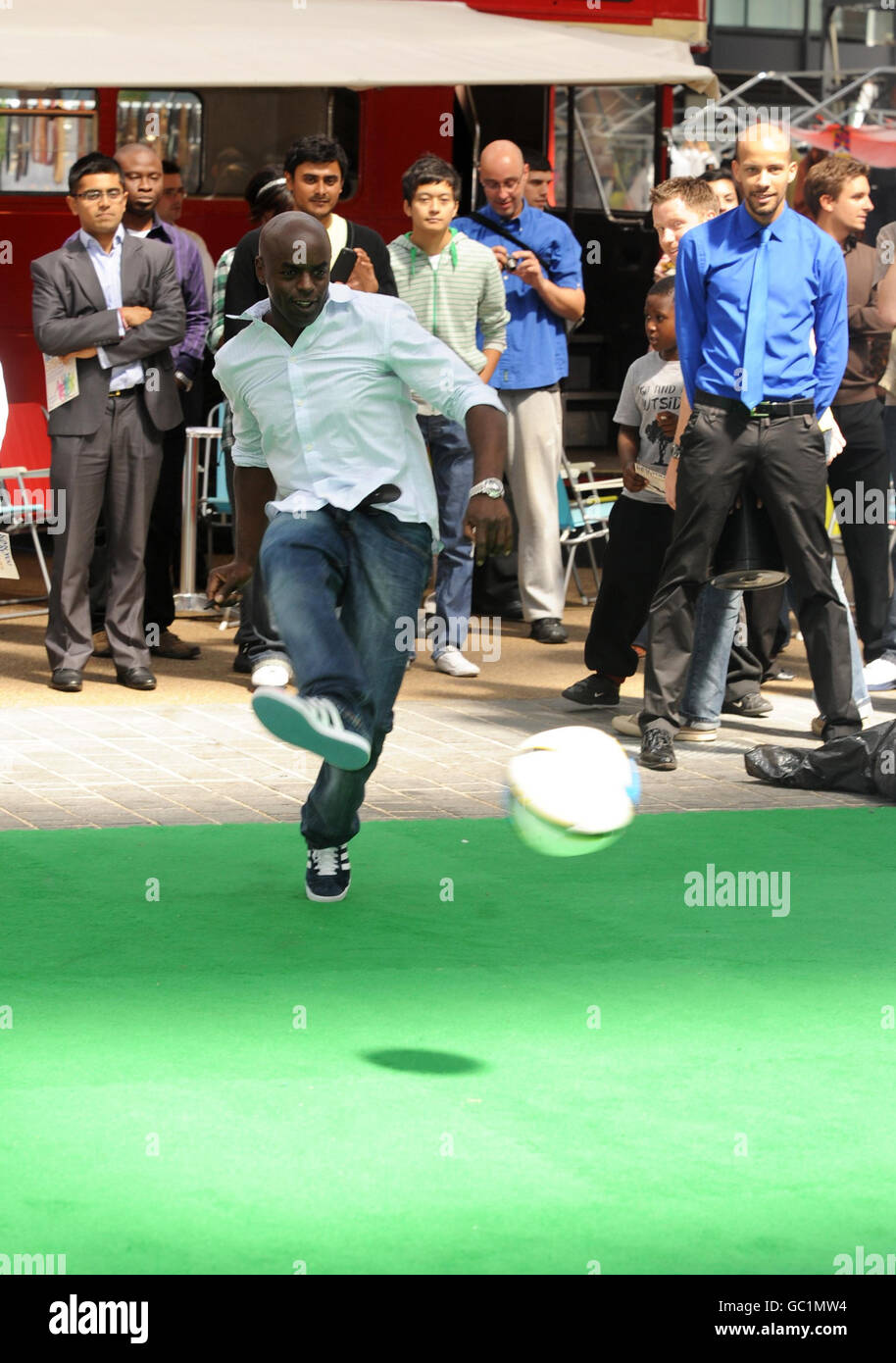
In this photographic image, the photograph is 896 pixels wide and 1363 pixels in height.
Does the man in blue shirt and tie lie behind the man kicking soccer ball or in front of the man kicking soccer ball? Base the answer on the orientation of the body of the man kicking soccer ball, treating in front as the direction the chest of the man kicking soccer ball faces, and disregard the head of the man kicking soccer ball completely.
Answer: behind

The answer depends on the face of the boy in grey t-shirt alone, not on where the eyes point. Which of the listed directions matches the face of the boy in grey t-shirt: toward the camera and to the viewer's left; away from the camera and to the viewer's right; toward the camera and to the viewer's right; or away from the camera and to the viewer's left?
toward the camera and to the viewer's left

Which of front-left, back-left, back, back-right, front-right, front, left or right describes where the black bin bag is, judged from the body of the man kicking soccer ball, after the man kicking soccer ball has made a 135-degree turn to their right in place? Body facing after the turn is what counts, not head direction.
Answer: right

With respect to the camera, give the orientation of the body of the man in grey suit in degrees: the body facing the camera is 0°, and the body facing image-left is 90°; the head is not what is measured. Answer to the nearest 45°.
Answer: approximately 0°

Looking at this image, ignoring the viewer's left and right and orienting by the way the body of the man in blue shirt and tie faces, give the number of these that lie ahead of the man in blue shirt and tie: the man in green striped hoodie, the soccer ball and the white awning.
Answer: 1

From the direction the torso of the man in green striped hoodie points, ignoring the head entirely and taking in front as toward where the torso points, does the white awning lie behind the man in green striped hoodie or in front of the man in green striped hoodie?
behind

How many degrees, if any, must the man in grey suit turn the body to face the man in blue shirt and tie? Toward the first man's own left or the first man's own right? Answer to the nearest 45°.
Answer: approximately 45° to the first man's own left

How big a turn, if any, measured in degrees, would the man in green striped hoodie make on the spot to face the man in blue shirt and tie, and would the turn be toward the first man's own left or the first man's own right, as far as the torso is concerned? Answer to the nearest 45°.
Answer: approximately 45° to the first man's own left

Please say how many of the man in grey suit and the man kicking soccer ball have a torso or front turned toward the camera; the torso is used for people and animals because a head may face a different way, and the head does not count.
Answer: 2

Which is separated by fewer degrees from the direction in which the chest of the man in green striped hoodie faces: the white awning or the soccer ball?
the soccer ball
